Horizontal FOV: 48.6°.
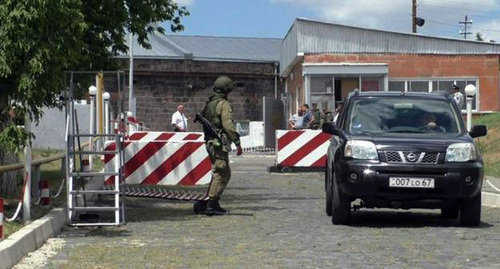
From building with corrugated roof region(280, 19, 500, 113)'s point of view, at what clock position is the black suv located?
The black suv is roughly at 12 o'clock from the building with corrugated roof.

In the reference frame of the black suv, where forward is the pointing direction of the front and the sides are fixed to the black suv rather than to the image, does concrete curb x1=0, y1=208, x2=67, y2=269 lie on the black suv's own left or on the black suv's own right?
on the black suv's own right

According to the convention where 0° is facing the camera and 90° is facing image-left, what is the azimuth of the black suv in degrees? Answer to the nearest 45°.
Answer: approximately 0°

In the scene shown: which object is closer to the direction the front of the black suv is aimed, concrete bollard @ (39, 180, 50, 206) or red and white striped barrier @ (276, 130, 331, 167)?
the concrete bollard

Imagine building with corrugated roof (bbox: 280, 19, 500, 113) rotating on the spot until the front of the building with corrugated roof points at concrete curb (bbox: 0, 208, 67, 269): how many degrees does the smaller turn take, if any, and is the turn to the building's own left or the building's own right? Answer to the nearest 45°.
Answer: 0° — it already faces it

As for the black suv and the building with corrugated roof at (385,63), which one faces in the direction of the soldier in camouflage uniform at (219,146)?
the building with corrugated roof

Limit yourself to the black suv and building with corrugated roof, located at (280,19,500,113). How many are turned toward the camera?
2

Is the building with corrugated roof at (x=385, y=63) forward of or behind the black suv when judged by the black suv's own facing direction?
behind

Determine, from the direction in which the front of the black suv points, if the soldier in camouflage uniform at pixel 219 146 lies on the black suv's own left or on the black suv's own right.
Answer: on the black suv's own right

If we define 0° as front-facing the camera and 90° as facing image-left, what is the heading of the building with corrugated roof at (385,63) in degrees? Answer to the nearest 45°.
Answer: approximately 0°
